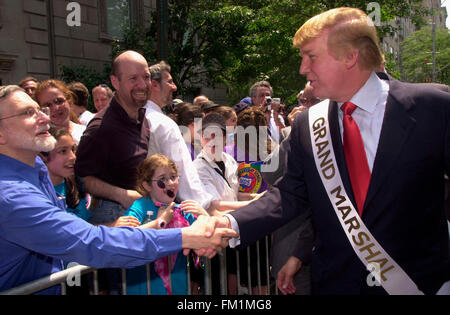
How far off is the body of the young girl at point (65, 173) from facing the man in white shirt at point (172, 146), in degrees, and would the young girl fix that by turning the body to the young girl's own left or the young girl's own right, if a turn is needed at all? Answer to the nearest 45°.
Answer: approximately 45° to the young girl's own left

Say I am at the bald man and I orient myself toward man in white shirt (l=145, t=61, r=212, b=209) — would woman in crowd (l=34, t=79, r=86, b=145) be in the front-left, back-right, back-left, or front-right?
back-left

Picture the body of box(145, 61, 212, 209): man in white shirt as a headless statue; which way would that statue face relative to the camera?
to the viewer's right

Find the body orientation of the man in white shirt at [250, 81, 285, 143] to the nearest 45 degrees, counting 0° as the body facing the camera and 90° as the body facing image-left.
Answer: approximately 315°

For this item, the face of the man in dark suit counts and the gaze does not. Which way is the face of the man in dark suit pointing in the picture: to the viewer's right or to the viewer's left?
to the viewer's left

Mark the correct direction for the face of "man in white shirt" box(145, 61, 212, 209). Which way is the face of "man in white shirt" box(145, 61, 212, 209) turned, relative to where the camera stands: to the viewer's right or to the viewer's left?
to the viewer's right

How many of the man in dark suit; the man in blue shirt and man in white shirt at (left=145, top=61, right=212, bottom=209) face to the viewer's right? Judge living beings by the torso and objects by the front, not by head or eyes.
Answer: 2

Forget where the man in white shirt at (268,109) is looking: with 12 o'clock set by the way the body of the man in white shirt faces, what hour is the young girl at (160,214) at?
The young girl is roughly at 2 o'clock from the man in white shirt.

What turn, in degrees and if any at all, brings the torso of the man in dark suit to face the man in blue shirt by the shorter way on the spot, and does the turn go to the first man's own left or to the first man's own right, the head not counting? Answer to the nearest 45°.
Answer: approximately 45° to the first man's own right

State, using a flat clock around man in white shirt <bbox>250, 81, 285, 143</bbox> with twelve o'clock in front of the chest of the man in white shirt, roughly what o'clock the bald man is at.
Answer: The bald man is roughly at 2 o'clock from the man in white shirt.

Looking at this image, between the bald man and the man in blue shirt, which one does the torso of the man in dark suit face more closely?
the man in blue shirt

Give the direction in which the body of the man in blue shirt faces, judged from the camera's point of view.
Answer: to the viewer's right
